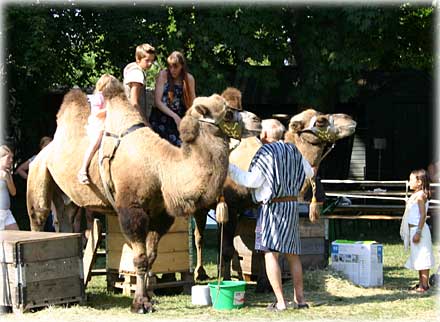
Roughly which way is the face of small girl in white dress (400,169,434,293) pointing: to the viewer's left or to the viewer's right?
to the viewer's left

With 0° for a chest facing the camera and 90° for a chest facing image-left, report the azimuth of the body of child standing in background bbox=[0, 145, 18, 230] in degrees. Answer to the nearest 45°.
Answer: approximately 270°

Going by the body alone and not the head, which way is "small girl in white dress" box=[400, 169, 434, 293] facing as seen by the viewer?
to the viewer's left

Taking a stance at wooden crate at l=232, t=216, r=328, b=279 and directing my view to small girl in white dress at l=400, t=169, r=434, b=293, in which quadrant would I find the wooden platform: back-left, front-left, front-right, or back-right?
back-right

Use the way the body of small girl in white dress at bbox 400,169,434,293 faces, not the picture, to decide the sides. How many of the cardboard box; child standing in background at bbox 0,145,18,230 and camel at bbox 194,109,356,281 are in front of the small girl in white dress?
3

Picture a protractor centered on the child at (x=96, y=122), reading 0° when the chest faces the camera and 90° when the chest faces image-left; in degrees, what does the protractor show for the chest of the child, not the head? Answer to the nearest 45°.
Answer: approximately 270°

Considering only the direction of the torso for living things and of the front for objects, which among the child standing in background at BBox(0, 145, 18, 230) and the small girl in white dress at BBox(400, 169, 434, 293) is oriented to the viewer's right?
the child standing in background

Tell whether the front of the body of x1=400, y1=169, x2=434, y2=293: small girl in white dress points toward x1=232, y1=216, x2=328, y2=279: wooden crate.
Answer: yes
